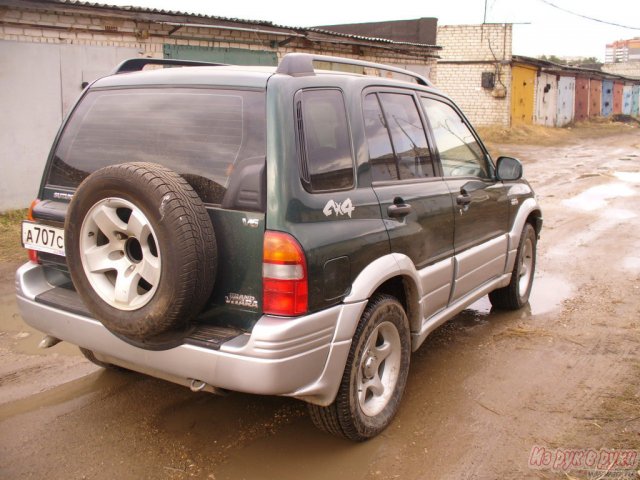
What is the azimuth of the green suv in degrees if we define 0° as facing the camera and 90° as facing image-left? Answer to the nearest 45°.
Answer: approximately 225°
